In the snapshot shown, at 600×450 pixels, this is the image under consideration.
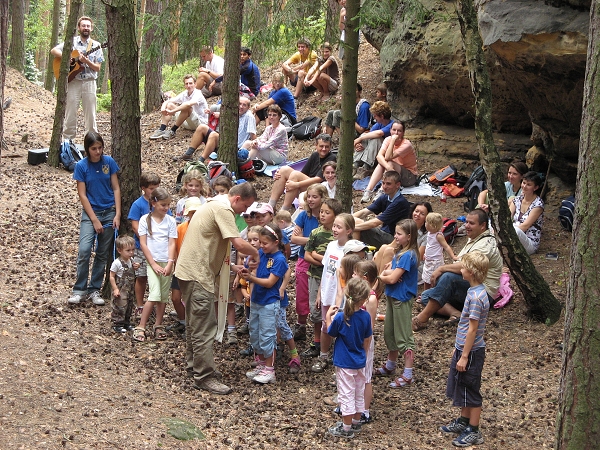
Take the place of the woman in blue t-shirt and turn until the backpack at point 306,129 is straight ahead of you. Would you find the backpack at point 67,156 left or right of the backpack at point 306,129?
left

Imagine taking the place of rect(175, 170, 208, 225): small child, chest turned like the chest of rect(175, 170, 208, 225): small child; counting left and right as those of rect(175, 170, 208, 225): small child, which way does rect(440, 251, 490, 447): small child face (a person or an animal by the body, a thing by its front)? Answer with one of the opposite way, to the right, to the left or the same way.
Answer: to the right

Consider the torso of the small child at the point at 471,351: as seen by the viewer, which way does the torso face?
to the viewer's left

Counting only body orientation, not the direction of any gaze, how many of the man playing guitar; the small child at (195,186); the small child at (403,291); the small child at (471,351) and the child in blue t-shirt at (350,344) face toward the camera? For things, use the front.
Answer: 2

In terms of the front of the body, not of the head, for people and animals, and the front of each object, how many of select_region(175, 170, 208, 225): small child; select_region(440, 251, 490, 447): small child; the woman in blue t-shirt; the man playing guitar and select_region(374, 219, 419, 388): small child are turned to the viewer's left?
2

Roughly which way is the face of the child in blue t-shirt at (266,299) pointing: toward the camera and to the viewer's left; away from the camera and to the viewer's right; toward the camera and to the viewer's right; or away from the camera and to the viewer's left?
toward the camera and to the viewer's left

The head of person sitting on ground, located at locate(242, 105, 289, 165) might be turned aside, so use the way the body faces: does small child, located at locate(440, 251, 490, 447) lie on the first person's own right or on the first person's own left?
on the first person's own left

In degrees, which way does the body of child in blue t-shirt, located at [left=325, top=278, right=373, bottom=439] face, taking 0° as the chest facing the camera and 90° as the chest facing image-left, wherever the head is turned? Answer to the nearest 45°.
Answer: approximately 135°

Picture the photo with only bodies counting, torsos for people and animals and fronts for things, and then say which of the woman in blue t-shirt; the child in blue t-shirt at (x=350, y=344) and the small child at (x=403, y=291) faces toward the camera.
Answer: the woman in blue t-shirt

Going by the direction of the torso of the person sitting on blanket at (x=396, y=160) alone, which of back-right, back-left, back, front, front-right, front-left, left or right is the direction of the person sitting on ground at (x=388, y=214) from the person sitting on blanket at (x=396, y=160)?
front-left

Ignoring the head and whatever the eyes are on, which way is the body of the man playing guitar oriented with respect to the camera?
toward the camera

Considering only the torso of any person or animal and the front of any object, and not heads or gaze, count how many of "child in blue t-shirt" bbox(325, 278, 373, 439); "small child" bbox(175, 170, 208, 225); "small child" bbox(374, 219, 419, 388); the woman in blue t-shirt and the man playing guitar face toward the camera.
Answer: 3

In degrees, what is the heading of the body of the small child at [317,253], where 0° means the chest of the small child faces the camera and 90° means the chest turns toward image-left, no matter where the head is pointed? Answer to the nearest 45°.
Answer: approximately 45°

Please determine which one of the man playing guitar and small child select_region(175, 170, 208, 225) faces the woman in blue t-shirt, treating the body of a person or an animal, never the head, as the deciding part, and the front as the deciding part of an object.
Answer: the man playing guitar

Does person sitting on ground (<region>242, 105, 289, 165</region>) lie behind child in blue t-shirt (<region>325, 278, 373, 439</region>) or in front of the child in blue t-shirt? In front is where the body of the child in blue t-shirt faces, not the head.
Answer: in front

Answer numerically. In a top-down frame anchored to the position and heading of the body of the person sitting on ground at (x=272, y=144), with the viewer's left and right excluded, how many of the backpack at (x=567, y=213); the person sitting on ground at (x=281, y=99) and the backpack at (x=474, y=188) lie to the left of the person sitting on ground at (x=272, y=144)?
2
